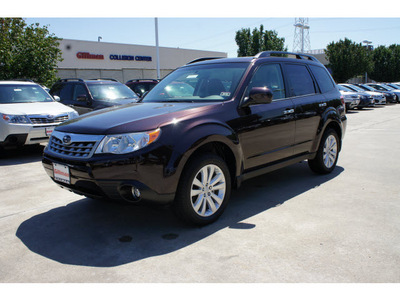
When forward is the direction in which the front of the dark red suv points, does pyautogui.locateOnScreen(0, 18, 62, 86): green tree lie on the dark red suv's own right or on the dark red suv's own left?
on the dark red suv's own right

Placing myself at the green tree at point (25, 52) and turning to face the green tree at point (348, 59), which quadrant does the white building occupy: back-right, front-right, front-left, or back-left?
front-left

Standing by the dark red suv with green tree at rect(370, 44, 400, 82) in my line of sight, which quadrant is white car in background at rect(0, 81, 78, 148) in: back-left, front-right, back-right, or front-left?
front-left

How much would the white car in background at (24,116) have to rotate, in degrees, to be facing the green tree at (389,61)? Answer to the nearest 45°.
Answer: approximately 90° to its left

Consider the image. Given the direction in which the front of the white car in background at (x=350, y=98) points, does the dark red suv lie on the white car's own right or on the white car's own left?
on the white car's own right

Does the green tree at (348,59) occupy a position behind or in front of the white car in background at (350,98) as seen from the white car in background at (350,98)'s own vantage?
behind

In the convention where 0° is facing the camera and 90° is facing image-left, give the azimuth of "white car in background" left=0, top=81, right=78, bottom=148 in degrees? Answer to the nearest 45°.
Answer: approximately 315°

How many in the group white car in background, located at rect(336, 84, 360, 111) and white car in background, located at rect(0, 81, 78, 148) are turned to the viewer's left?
0

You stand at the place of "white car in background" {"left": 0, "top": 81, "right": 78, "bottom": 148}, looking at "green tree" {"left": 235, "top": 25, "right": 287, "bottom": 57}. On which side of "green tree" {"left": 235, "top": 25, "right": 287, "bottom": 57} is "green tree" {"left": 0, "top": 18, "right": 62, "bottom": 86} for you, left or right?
left

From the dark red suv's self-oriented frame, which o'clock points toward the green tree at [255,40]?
The green tree is roughly at 5 o'clock from the dark red suv.

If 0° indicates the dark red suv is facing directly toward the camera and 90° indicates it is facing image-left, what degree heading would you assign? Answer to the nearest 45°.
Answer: approximately 45°

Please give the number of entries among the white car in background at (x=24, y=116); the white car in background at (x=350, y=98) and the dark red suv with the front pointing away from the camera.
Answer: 0

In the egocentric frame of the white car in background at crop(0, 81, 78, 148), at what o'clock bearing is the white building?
The white building is roughly at 8 o'clock from the white car in background.
